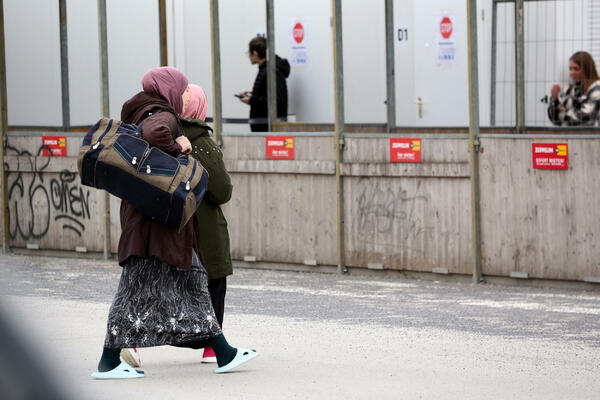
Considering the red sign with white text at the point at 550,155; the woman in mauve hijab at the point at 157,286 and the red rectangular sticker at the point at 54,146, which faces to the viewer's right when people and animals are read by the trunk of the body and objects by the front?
the woman in mauve hijab

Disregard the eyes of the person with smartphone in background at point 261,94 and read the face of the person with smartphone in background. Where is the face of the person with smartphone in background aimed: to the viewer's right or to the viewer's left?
to the viewer's left

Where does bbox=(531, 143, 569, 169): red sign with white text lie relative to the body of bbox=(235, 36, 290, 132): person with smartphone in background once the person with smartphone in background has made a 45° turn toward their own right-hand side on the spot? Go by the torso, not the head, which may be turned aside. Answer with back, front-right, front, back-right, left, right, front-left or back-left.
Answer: back

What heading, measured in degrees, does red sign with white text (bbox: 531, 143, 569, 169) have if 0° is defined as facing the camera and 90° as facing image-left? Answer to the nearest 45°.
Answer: approximately 0°

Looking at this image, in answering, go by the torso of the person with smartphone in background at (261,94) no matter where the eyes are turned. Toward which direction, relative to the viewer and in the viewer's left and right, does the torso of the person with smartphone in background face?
facing to the left of the viewer

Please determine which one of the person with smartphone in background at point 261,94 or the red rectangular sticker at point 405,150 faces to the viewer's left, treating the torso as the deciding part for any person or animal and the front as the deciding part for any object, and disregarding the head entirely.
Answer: the person with smartphone in background

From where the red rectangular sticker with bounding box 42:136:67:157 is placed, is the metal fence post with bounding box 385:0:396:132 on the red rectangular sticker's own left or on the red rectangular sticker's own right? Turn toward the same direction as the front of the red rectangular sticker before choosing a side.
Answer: on the red rectangular sticker's own left

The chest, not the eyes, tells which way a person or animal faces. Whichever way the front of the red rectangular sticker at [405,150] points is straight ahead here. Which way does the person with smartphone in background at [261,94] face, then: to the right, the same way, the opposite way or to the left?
to the right

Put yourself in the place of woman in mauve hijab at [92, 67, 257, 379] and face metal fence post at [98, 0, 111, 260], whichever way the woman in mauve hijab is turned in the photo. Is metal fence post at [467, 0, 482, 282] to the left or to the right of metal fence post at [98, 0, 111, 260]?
right

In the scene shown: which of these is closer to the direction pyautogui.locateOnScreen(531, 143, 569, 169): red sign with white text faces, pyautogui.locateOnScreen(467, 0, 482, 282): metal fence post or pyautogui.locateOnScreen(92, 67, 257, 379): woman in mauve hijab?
the woman in mauve hijab

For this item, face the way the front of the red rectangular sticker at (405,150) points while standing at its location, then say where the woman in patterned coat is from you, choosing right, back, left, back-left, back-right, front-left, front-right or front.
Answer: left

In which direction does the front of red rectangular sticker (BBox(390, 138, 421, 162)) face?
toward the camera

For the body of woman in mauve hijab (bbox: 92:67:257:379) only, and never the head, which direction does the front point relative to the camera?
to the viewer's right

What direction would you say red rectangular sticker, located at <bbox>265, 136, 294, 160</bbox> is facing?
toward the camera
